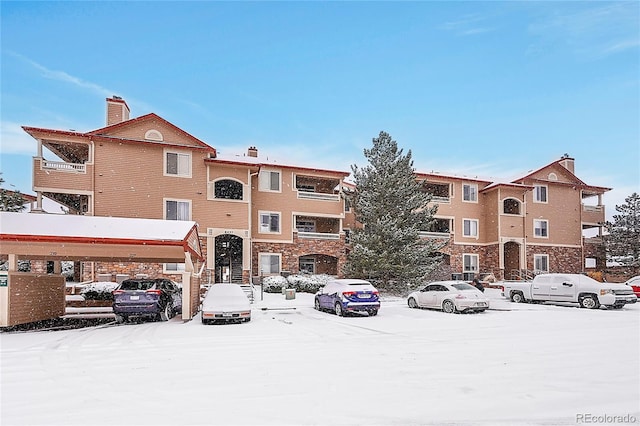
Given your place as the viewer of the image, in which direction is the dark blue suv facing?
facing away from the viewer and to the left of the viewer

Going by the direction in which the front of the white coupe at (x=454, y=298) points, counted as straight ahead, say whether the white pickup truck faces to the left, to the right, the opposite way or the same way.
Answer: the opposite way

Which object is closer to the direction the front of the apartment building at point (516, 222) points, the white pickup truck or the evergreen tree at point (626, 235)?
the white pickup truck

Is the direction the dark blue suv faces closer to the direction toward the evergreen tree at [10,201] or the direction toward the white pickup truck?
the evergreen tree

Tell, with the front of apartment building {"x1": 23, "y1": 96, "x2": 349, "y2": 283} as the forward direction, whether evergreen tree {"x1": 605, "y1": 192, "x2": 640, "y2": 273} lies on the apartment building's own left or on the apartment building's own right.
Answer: on the apartment building's own left

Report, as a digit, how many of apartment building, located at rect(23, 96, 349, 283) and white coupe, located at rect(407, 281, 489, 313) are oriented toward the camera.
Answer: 1
